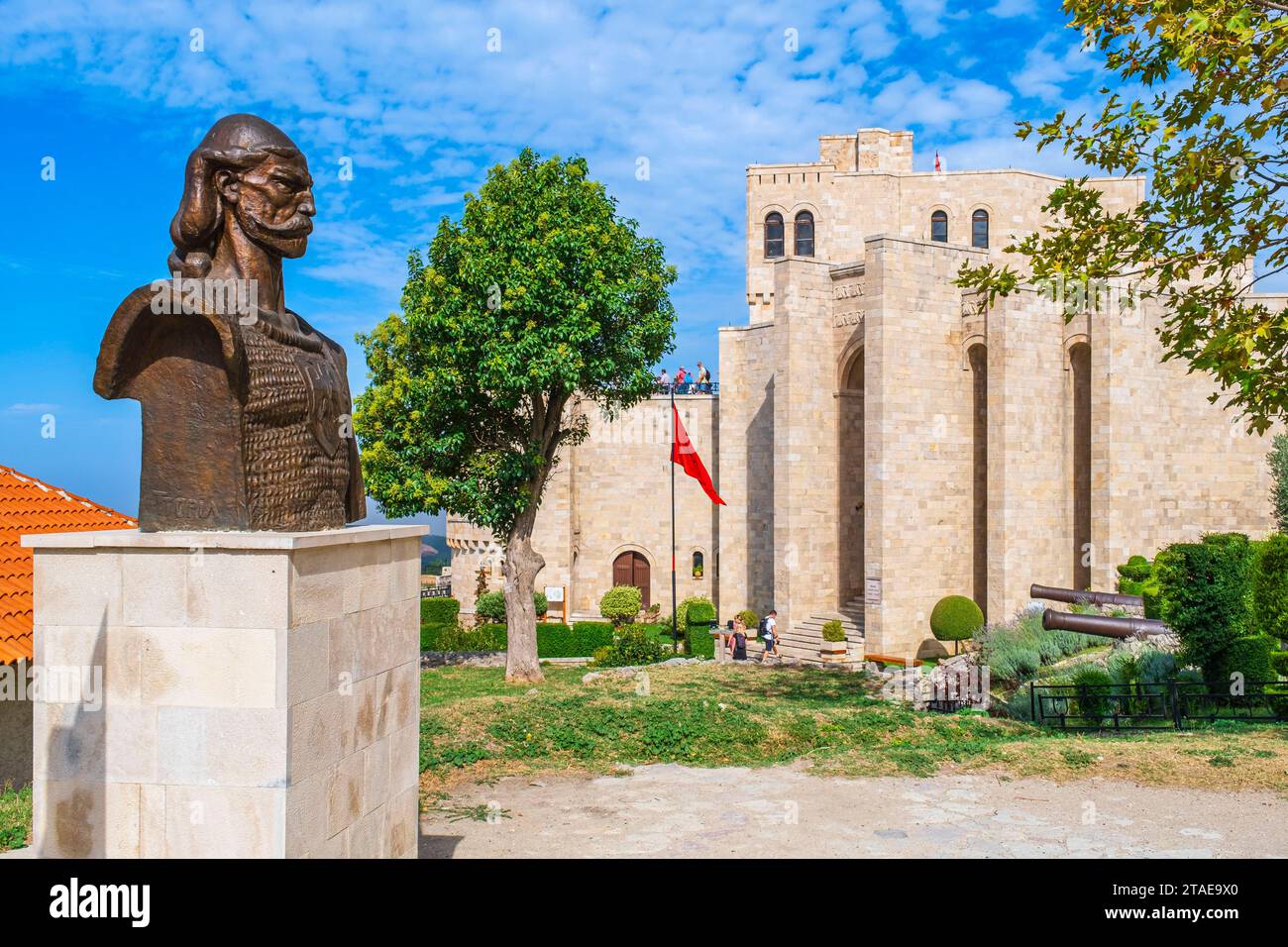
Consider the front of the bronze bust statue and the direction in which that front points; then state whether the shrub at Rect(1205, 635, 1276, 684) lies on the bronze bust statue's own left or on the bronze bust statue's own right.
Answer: on the bronze bust statue's own left

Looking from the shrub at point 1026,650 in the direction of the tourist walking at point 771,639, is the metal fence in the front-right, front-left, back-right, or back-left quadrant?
back-left

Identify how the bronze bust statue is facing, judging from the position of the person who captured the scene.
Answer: facing the viewer and to the right of the viewer
